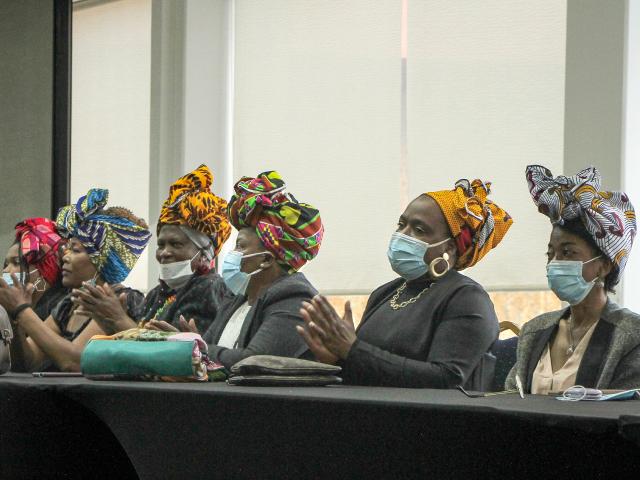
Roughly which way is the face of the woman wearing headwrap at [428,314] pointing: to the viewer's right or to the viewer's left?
to the viewer's left

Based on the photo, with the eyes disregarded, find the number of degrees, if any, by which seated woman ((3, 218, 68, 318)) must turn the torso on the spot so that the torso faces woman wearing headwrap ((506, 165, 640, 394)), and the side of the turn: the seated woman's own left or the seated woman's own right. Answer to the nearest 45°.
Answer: approximately 135° to the seated woman's own left

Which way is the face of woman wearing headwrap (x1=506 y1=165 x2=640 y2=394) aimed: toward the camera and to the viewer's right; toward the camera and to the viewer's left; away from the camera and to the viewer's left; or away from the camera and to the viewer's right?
toward the camera and to the viewer's left

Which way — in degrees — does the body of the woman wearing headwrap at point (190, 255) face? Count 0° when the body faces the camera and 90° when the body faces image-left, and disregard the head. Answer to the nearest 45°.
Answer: approximately 45°

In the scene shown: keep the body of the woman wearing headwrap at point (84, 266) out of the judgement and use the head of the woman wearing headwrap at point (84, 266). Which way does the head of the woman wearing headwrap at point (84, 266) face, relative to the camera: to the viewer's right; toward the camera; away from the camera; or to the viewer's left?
to the viewer's left

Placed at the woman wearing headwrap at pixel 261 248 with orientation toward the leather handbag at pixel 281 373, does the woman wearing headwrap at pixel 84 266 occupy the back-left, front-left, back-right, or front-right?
back-right

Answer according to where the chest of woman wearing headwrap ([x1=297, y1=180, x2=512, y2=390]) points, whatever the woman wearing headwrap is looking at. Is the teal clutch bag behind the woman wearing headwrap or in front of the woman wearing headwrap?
in front

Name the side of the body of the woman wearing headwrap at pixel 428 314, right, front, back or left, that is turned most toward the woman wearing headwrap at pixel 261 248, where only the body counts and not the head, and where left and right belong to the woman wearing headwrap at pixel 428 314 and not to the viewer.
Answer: right

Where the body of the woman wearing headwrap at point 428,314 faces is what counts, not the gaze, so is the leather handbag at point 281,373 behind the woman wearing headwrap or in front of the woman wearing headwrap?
in front

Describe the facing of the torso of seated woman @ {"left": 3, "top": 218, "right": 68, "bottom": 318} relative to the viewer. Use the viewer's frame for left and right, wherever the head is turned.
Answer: facing to the left of the viewer

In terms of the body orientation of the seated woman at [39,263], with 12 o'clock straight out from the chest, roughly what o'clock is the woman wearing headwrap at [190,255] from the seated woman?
The woman wearing headwrap is roughly at 8 o'clock from the seated woman.
